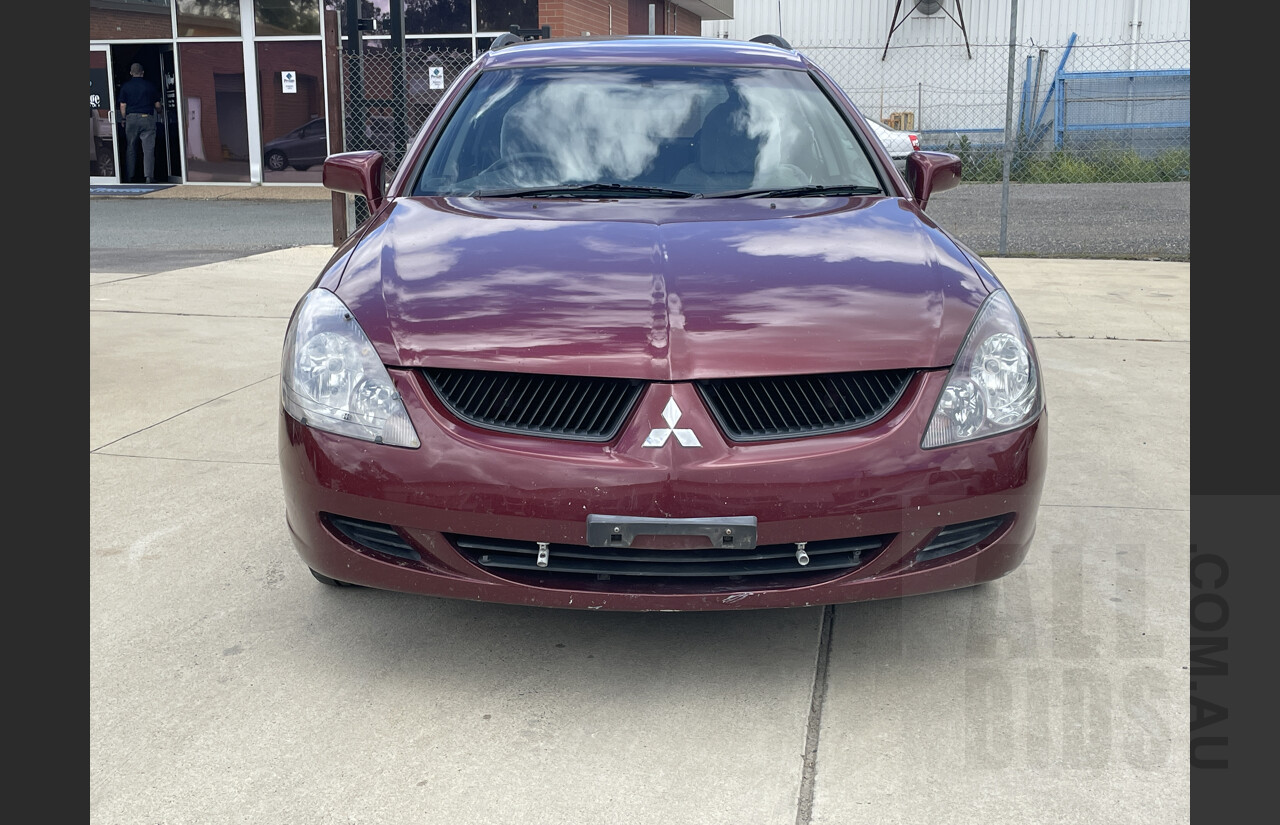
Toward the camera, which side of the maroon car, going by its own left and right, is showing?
front

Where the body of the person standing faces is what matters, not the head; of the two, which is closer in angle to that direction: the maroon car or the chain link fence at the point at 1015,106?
the chain link fence

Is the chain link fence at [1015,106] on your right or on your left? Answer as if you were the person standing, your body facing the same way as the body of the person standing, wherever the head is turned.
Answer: on your right

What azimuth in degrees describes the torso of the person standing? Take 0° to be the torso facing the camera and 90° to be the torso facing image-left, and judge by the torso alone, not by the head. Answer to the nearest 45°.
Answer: approximately 180°

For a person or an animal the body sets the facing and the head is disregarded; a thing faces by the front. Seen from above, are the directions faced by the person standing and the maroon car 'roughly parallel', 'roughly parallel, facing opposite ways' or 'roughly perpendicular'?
roughly parallel, facing opposite ways

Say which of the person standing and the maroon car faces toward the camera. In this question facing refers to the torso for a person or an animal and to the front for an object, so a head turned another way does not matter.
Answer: the maroon car

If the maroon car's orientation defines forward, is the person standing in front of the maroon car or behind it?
behind

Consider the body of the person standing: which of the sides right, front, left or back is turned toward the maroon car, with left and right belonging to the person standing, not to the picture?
back

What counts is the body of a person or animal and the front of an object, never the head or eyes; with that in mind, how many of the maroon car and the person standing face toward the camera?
1

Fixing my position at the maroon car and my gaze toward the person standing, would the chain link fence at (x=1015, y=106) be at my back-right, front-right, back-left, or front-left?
front-right
